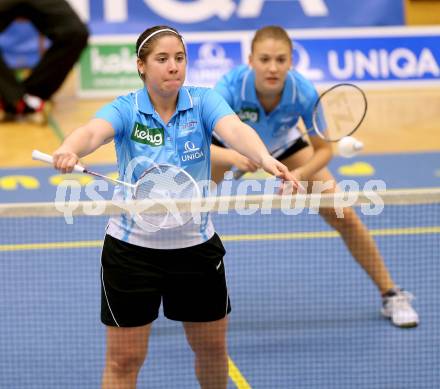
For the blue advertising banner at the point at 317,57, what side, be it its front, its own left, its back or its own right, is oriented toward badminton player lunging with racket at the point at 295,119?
front

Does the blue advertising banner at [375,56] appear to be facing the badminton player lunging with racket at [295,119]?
yes

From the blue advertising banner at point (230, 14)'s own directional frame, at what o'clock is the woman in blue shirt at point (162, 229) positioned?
The woman in blue shirt is roughly at 12 o'clock from the blue advertising banner.

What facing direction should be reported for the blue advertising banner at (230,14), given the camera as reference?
facing the viewer

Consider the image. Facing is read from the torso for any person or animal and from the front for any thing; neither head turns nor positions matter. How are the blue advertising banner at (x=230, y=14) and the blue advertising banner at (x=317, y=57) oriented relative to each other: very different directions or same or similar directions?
same or similar directions

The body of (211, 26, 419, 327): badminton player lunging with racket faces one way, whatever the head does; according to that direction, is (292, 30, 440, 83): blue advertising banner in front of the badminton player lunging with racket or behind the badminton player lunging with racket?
behind

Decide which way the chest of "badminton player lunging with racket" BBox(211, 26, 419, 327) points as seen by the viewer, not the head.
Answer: toward the camera

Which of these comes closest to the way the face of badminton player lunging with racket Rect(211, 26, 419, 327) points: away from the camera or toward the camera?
toward the camera

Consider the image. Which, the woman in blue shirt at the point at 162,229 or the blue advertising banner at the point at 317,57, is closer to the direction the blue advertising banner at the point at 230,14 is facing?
the woman in blue shirt

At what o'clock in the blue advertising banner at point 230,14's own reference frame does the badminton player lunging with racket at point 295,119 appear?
The badminton player lunging with racket is roughly at 12 o'clock from the blue advertising banner.

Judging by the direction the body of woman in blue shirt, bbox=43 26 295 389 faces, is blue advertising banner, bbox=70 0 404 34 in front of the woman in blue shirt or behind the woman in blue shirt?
behind

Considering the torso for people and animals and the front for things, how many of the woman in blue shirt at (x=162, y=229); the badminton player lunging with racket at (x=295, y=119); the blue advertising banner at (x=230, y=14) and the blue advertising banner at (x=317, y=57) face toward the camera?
4

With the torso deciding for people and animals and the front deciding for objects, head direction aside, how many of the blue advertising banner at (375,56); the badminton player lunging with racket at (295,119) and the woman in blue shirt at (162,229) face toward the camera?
3

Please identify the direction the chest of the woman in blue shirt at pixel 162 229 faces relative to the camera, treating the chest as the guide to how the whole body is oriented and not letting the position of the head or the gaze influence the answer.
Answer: toward the camera
